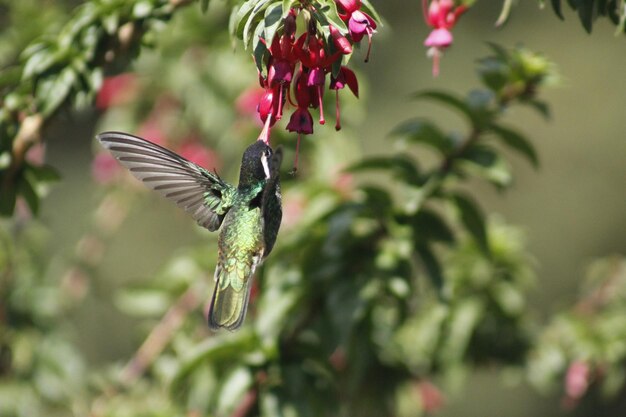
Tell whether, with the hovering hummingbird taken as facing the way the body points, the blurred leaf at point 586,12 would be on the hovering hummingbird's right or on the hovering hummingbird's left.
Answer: on the hovering hummingbird's right

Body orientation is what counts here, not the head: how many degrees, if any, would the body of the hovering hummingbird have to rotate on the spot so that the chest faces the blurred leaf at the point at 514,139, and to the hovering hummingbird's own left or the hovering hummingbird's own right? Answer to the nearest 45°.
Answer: approximately 45° to the hovering hummingbird's own right

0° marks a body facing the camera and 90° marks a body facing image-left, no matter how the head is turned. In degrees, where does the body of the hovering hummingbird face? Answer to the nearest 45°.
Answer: approximately 225°
